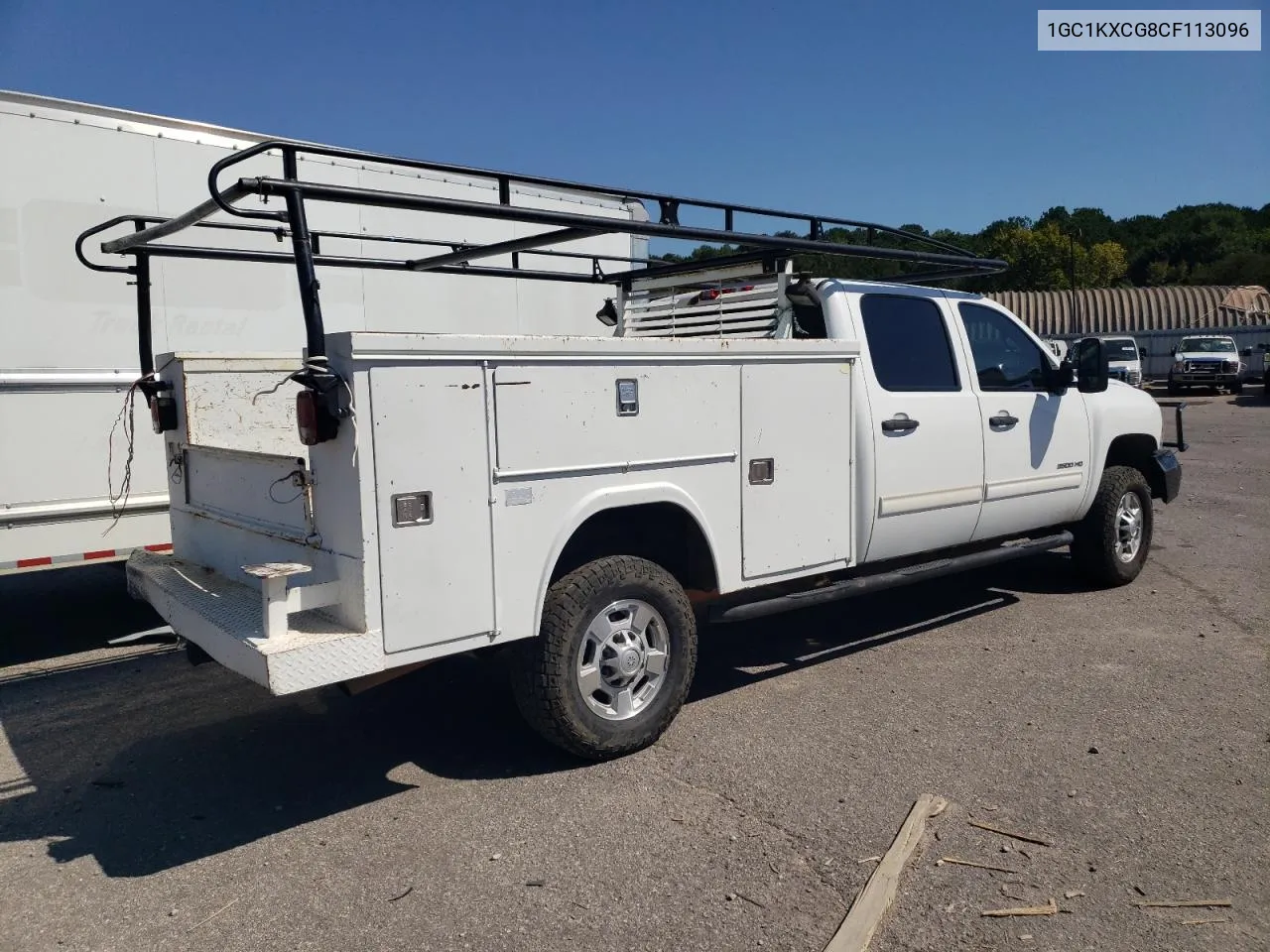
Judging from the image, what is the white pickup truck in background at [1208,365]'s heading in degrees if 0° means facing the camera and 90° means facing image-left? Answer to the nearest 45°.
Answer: approximately 0°

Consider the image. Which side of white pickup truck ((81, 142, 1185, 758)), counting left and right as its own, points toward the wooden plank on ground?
right

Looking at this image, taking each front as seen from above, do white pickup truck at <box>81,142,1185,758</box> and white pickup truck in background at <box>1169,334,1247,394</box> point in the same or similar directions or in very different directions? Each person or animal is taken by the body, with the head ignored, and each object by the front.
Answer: very different directions

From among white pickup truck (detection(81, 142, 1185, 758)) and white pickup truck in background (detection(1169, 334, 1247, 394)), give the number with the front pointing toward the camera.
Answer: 1

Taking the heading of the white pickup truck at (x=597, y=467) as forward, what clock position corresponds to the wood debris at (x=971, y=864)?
The wood debris is roughly at 3 o'clock from the white pickup truck.

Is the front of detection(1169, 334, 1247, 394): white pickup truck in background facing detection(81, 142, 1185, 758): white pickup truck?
yes

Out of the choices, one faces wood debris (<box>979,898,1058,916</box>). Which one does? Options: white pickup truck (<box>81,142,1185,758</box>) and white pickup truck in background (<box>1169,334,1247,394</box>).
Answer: the white pickup truck in background

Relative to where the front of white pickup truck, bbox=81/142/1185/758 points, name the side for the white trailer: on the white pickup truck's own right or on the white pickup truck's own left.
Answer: on the white pickup truck's own left

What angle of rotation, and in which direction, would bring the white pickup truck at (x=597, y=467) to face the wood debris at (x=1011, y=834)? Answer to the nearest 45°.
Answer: approximately 90° to its right

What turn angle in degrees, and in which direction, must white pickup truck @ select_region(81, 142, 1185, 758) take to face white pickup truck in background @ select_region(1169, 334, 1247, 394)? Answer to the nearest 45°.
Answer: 0° — it already faces it

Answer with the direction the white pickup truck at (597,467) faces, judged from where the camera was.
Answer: facing away from the viewer and to the right of the viewer
